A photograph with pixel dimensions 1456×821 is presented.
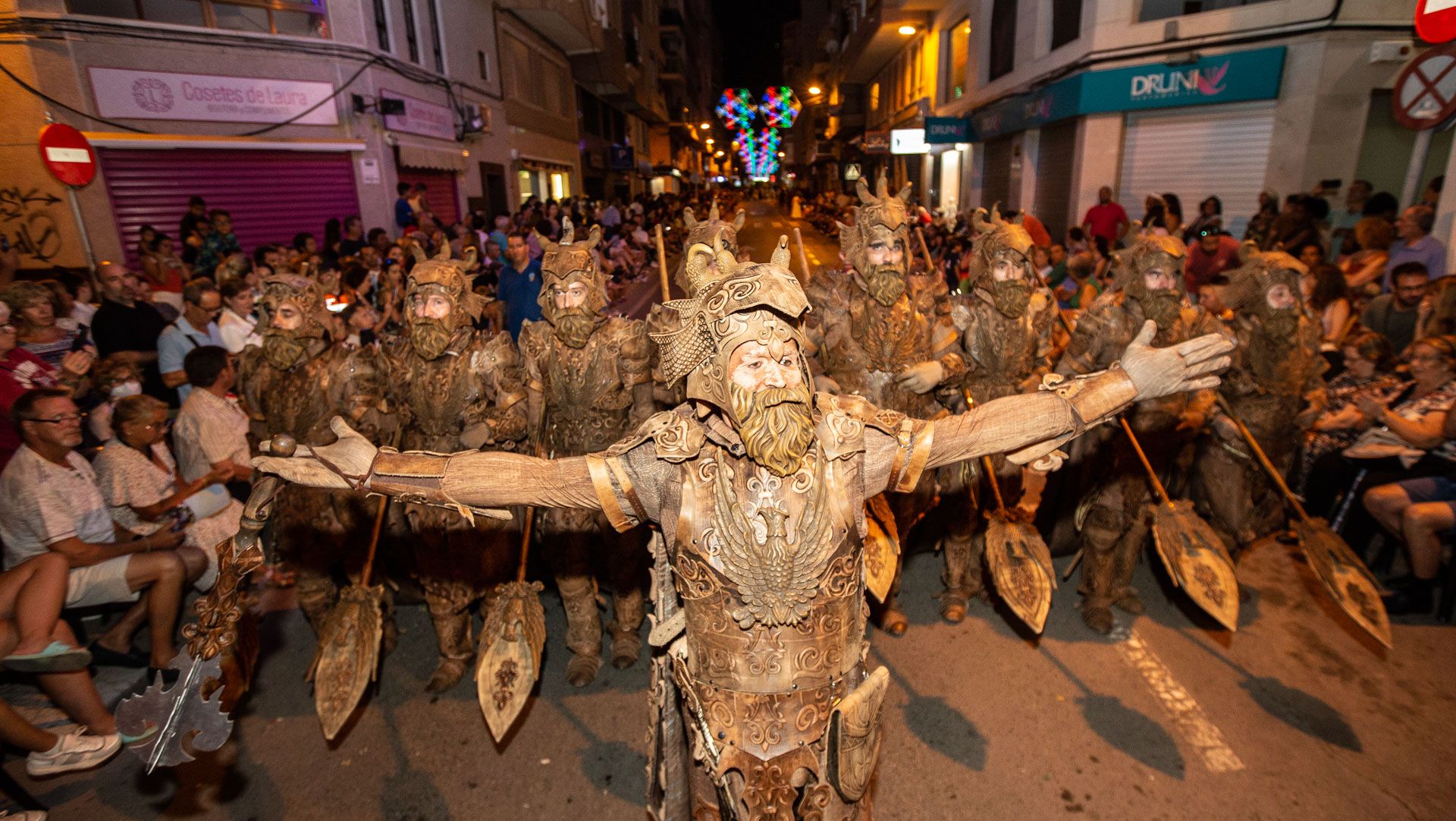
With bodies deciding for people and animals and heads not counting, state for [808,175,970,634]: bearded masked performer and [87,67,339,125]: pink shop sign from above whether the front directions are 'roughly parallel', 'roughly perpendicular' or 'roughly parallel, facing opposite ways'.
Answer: roughly perpendicular

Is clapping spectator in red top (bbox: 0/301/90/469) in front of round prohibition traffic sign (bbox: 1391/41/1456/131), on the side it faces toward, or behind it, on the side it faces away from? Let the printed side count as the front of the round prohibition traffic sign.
in front

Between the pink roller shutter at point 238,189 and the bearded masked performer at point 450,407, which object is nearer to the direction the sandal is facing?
the bearded masked performer

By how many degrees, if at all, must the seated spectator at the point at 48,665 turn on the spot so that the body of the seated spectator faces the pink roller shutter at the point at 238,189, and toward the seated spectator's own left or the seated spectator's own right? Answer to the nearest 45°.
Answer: approximately 90° to the seated spectator's own left

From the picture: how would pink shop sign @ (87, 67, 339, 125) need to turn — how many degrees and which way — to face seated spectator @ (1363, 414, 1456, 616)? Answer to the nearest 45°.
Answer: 0° — it already faces them

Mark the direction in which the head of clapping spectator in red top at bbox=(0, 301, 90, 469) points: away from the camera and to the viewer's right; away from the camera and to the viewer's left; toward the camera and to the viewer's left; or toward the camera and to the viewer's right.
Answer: toward the camera and to the viewer's right

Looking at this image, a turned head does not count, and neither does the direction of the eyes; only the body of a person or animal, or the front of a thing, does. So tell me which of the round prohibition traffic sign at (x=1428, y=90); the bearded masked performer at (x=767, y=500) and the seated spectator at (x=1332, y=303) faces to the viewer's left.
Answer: the seated spectator

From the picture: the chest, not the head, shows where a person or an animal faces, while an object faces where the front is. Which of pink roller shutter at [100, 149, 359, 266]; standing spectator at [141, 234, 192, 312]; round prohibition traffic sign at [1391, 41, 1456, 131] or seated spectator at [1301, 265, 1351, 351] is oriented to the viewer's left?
seated spectator at [1301, 265, 1351, 351]

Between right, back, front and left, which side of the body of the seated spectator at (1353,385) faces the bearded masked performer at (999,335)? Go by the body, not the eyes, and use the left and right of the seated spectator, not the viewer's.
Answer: front

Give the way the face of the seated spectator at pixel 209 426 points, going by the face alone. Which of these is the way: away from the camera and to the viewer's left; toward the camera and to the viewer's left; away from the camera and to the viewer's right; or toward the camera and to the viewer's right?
away from the camera and to the viewer's right

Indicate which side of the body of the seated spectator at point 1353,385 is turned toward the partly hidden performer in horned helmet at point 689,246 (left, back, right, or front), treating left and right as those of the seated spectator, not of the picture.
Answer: front

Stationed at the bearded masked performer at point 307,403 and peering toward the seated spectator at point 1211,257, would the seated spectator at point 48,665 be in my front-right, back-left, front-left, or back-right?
back-right

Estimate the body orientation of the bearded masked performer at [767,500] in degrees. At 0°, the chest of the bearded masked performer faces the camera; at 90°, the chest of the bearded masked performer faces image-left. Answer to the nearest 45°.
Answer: approximately 0°

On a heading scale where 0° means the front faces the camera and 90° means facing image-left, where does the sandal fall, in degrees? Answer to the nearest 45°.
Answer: approximately 270°

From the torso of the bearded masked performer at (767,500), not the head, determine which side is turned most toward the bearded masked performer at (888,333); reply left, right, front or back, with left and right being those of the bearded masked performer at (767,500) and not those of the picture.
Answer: back
